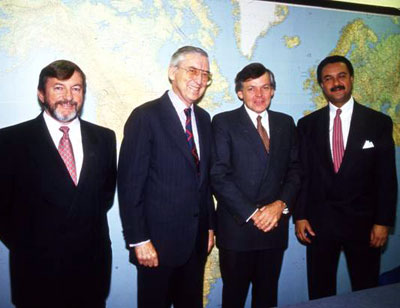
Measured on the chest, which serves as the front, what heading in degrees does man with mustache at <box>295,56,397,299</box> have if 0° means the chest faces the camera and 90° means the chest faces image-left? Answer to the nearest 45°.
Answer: approximately 0°

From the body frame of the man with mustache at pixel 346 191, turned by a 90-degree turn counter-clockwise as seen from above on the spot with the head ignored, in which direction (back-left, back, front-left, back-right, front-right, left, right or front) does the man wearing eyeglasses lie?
back-right

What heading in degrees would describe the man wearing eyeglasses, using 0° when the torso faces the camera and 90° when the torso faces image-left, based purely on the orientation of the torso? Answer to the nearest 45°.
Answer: approximately 315°

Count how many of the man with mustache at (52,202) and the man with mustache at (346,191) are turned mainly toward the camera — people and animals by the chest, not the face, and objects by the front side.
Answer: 2
